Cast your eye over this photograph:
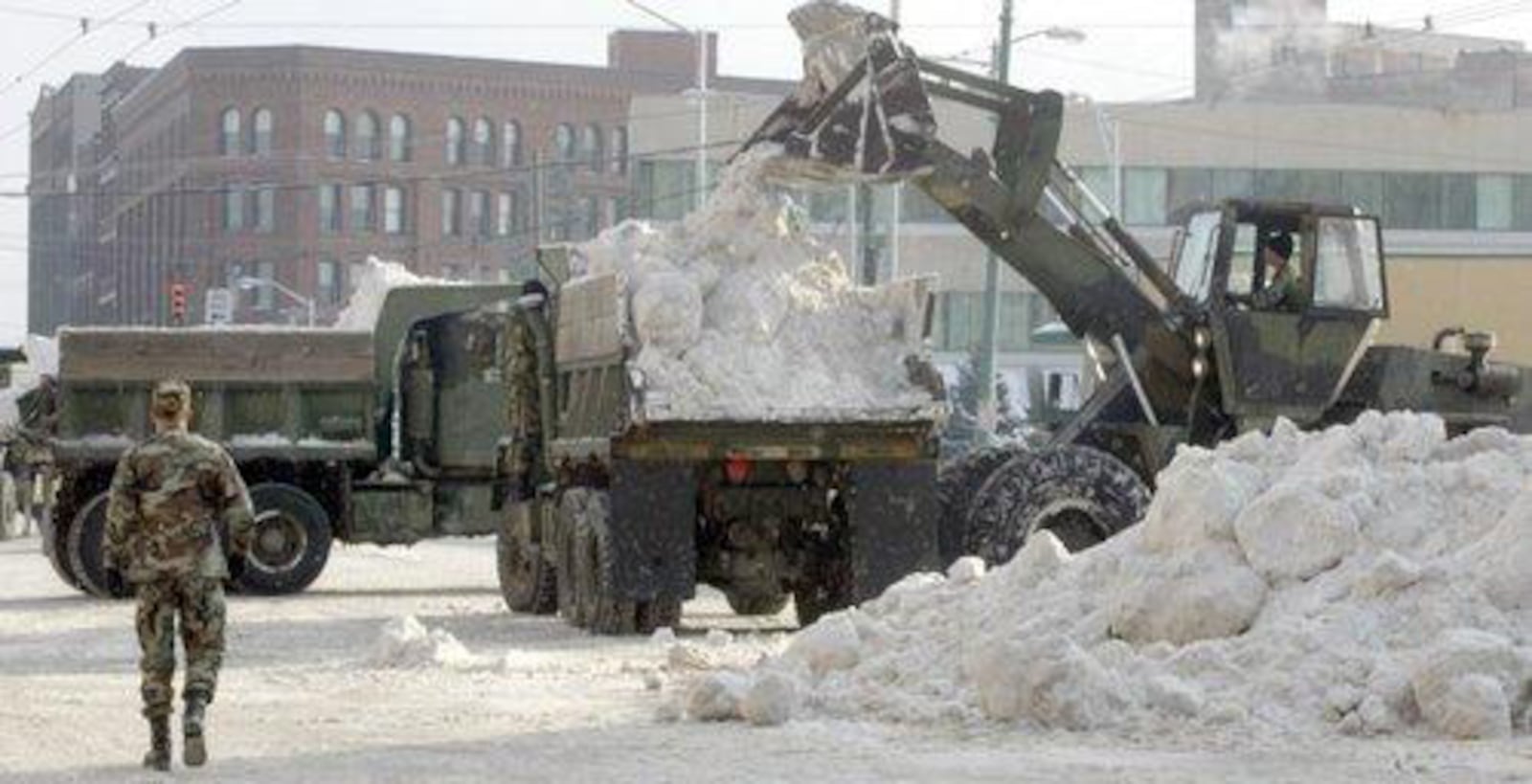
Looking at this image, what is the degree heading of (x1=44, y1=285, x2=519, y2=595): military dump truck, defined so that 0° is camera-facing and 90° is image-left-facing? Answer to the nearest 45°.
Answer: approximately 270°

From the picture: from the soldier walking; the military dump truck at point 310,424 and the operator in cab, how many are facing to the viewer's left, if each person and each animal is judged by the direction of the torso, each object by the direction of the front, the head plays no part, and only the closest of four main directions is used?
1

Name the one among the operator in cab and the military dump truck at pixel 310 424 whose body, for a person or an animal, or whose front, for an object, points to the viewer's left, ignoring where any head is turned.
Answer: the operator in cab

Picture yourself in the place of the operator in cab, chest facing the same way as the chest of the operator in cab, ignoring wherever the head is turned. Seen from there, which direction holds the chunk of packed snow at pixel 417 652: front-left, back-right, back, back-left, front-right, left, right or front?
front-left

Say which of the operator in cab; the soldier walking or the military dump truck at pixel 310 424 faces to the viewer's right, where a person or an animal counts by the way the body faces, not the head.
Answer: the military dump truck

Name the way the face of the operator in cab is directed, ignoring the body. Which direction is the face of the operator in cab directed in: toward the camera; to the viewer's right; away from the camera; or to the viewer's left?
to the viewer's left

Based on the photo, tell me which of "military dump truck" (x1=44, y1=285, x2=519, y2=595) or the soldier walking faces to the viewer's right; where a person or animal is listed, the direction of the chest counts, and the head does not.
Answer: the military dump truck

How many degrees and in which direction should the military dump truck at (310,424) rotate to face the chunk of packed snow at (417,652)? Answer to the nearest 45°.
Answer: approximately 90° to its right

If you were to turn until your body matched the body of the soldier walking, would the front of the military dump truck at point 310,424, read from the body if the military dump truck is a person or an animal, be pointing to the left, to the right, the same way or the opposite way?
to the right

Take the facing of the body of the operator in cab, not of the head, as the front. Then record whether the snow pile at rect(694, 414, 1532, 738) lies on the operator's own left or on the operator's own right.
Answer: on the operator's own left

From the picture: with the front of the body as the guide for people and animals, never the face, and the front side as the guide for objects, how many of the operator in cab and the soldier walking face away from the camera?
1

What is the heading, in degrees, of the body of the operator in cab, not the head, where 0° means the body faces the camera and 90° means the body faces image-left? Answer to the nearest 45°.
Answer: approximately 90°

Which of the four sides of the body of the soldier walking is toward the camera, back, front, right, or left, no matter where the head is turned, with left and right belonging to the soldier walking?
back
